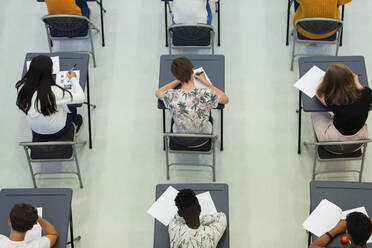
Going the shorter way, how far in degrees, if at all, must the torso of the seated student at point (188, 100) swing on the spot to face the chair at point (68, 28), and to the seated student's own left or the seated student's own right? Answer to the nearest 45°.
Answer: approximately 45° to the seated student's own left

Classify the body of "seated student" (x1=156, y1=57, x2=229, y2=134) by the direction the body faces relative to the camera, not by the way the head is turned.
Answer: away from the camera

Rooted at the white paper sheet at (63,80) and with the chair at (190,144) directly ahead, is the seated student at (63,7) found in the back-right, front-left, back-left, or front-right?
back-left

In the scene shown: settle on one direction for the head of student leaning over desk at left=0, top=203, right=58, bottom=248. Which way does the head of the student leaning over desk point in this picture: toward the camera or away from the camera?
away from the camera

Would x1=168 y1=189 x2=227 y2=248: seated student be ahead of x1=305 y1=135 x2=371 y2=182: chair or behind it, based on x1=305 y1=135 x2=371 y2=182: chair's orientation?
behind

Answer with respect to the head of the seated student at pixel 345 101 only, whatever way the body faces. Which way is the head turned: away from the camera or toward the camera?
away from the camera

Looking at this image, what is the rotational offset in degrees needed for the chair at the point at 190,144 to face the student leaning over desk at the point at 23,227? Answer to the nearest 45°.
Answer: approximately 135° to its left

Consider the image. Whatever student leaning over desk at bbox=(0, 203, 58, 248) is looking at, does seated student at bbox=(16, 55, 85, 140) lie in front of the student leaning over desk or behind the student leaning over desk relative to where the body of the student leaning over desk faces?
in front

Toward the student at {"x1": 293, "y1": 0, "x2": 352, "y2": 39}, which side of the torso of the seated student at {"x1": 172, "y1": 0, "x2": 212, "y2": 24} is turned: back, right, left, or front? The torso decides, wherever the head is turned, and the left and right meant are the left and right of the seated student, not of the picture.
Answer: right

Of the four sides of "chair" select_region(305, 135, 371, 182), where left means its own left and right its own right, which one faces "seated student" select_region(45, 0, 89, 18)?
left

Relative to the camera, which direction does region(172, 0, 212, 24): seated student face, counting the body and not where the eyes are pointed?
away from the camera

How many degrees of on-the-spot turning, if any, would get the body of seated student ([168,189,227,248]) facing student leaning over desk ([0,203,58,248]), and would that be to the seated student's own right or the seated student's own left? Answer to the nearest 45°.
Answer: approximately 90° to the seated student's own left

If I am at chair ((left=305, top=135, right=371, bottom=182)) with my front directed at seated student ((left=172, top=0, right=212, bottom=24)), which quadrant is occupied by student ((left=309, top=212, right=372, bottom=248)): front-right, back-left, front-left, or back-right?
back-left

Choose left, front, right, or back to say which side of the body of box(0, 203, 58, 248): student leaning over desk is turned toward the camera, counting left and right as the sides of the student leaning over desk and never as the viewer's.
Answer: back

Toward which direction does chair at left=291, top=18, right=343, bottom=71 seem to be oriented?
away from the camera
